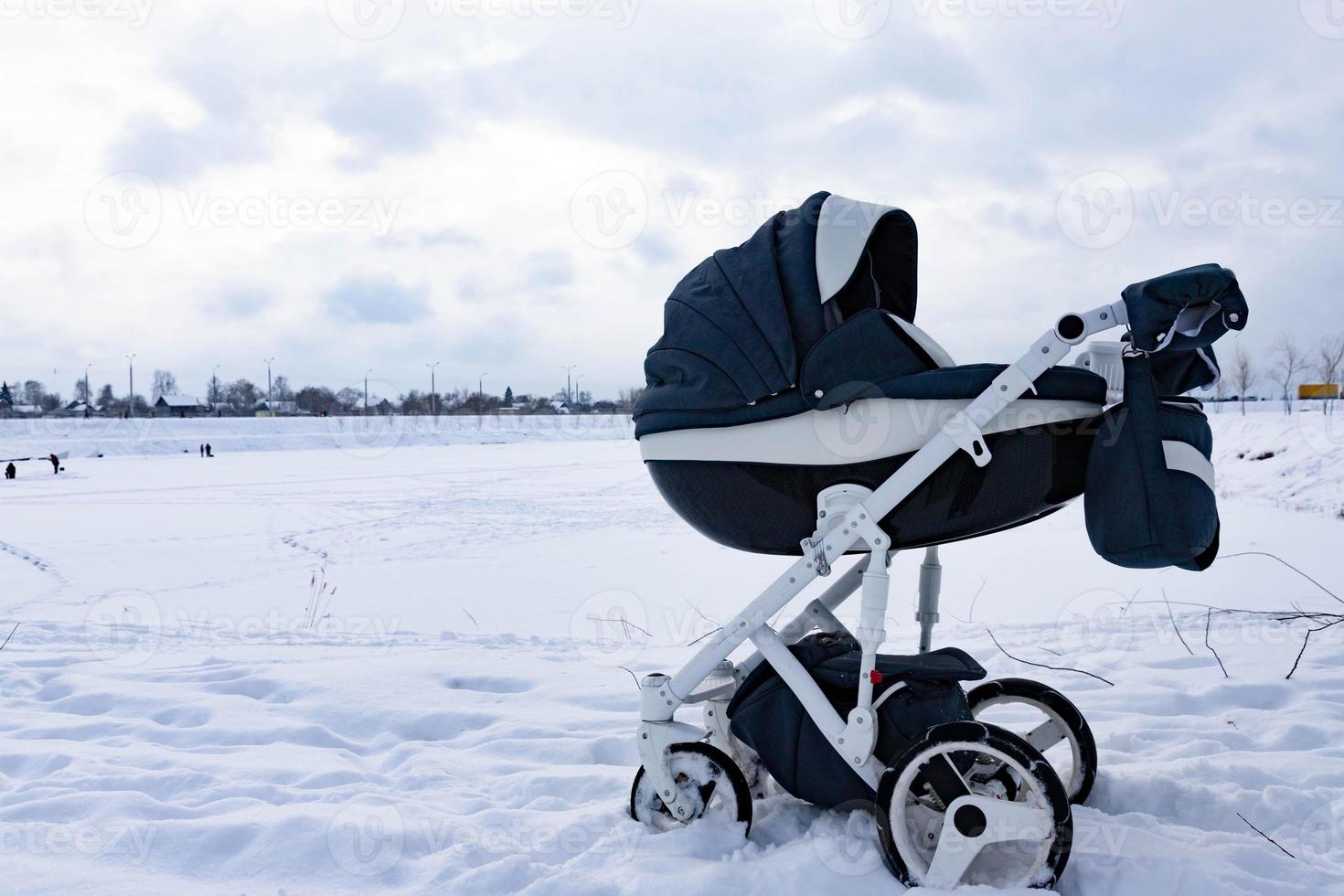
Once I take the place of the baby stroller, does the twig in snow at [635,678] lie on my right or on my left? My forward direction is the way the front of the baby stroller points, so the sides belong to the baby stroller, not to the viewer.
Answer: on my right

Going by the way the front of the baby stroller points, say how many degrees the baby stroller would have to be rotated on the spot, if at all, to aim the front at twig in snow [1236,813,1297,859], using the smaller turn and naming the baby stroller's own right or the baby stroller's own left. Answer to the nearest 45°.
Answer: approximately 180°

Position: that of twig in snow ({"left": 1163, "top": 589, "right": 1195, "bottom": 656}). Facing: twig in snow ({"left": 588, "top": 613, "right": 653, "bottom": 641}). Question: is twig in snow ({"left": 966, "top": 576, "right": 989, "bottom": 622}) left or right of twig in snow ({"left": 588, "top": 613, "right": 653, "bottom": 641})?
right

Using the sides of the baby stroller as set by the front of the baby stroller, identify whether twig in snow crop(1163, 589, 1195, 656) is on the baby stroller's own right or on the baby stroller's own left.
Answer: on the baby stroller's own right

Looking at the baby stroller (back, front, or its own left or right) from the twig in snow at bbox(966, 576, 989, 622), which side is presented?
right

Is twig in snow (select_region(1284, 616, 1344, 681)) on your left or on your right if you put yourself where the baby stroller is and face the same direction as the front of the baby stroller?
on your right

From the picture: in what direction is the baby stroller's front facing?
to the viewer's left

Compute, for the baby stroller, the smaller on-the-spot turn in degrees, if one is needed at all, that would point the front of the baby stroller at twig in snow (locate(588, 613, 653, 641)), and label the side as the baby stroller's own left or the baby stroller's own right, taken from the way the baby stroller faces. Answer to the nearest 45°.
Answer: approximately 45° to the baby stroller's own right
